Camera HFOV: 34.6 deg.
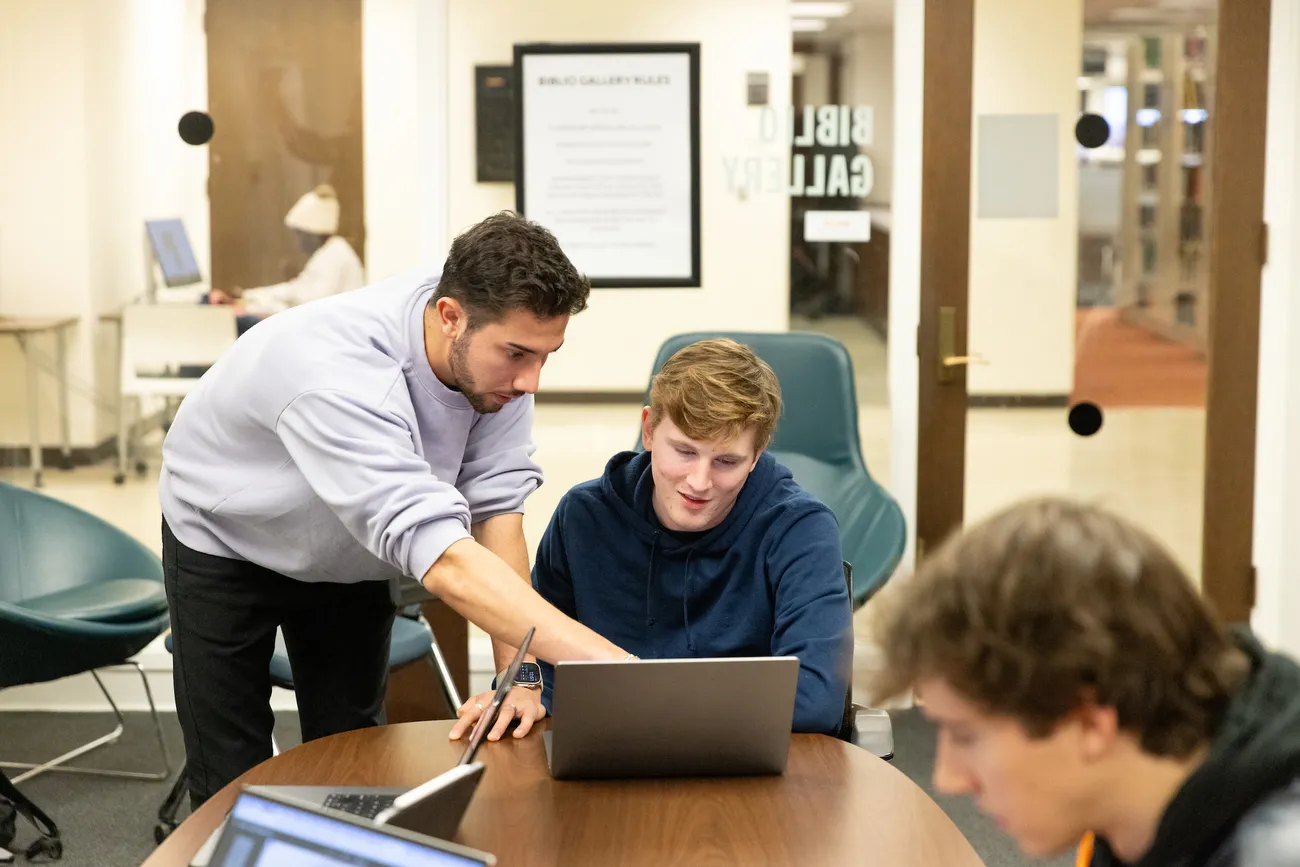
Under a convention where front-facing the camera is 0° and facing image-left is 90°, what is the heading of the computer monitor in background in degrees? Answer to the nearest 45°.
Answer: approximately 315°

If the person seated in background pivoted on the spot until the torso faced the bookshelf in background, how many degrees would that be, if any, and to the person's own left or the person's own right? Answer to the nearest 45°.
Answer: approximately 180°

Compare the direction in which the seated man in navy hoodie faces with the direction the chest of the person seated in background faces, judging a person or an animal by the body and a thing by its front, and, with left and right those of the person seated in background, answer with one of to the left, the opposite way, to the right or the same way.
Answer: to the left

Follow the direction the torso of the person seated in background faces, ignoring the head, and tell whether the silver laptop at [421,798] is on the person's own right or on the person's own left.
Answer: on the person's own left

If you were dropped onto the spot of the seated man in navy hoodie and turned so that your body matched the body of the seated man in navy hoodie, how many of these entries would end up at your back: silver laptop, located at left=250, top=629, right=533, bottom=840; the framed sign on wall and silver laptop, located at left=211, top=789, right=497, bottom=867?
1

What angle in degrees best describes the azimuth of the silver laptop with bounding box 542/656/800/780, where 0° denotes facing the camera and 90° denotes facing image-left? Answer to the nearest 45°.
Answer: approximately 180°

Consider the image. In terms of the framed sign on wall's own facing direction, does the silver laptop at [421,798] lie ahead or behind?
ahead

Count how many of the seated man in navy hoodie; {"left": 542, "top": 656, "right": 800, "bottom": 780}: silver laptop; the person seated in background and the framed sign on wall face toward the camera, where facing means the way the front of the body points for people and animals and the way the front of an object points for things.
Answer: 2

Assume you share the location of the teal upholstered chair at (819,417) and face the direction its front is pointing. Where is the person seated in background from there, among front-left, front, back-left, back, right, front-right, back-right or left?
right

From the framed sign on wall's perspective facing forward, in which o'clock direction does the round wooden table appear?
The round wooden table is roughly at 12 o'clock from the framed sign on wall.

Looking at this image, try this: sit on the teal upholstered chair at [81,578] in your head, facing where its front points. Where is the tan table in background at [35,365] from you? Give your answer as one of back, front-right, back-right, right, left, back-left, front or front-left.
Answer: back-left

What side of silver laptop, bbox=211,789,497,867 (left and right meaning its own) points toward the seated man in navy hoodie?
back

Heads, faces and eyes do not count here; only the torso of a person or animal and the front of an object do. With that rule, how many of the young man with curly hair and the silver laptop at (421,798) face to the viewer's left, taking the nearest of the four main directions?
2
